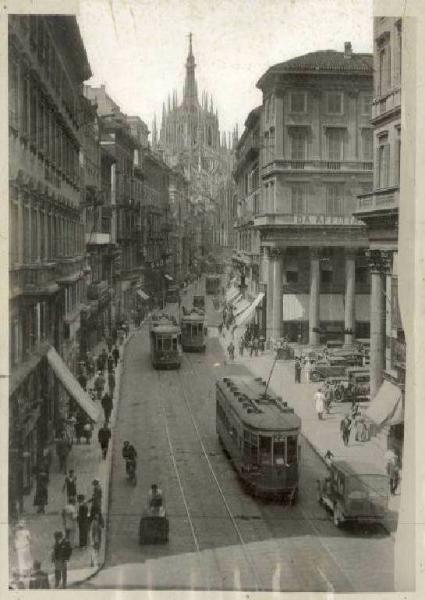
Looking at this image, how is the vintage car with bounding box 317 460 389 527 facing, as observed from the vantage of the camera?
facing away from the viewer and to the left of the viewer

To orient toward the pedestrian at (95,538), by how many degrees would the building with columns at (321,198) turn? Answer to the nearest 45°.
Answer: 0° — it already faces them

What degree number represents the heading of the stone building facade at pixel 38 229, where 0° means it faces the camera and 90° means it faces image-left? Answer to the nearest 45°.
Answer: approximately 270°

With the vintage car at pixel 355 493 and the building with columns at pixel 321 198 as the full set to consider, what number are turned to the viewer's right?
0

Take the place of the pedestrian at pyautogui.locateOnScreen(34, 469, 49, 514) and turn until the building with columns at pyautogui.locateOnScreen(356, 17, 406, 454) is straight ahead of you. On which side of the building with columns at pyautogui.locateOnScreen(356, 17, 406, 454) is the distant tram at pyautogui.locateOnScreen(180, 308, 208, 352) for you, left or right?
left

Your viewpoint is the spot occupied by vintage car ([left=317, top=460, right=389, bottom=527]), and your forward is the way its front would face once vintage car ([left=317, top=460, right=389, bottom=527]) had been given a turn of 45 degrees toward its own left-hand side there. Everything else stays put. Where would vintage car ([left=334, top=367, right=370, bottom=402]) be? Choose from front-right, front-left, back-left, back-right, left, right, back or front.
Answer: right
